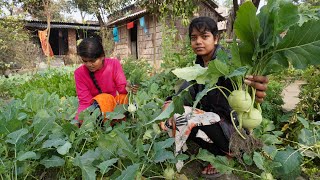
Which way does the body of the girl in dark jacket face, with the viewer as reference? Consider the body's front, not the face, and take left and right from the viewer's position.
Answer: facing the viewer and to the left of the viewer

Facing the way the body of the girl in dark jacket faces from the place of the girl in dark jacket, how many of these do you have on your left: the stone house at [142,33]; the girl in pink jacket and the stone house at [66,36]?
0

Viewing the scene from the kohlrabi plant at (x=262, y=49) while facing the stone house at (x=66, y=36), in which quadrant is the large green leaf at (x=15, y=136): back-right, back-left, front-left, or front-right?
front-left

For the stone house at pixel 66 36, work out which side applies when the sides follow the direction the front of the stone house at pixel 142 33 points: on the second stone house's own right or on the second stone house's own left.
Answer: on the second stone house's own right

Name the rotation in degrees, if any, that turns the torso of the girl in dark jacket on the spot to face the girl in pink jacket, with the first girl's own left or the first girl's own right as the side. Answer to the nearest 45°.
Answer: approximately 90° to the first girl's own right

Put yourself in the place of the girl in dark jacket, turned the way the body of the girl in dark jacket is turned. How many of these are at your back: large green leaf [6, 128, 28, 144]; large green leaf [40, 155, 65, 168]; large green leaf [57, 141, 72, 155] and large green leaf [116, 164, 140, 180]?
0

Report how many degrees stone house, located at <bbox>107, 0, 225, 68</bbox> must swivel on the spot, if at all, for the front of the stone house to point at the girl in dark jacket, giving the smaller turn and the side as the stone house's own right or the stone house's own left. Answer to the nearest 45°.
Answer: approximately 45° to the stone house's own left

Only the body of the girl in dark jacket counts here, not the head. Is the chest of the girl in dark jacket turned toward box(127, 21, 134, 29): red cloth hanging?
no

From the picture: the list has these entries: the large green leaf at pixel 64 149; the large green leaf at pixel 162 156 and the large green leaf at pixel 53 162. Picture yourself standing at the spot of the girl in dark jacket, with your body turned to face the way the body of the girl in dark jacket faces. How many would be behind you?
0

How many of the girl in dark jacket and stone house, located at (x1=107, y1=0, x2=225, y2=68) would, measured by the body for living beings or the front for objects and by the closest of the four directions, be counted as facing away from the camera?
0

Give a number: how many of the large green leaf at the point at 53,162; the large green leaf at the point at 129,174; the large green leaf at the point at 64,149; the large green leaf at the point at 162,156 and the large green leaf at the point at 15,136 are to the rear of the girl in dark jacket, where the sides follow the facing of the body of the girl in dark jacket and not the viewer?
0

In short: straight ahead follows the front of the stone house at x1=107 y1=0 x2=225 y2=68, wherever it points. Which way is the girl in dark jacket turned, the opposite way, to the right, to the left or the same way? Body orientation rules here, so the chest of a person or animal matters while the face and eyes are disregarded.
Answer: the same way

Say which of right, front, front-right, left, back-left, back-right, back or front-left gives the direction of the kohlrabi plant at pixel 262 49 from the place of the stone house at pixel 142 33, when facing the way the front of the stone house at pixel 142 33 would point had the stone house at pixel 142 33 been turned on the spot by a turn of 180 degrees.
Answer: back-right

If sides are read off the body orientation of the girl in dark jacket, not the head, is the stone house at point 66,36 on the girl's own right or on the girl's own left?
on the girl's own right

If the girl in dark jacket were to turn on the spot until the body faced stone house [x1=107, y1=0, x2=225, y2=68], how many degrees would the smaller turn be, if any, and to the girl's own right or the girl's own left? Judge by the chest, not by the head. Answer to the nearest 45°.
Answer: approximately 135° to the girl's own right
